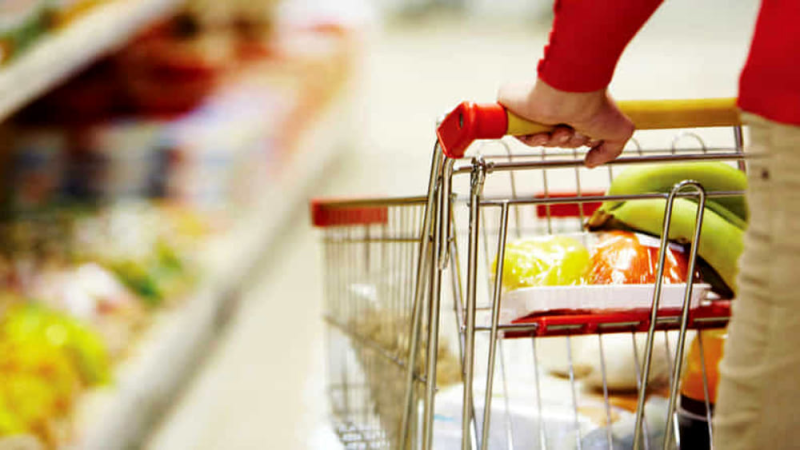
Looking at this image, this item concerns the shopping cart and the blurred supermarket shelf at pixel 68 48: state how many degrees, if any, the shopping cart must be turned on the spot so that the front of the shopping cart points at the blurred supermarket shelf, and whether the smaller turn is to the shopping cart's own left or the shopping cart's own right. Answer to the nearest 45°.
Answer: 0° — it already faces it

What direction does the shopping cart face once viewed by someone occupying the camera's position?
facing away from the viewer and to the left of the viewer
